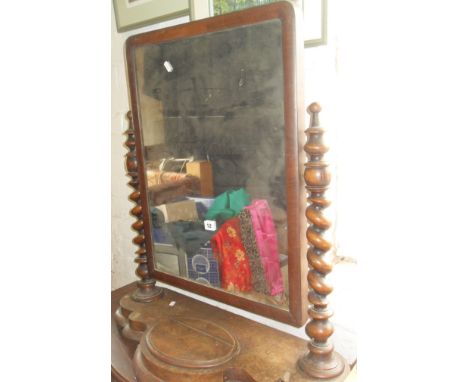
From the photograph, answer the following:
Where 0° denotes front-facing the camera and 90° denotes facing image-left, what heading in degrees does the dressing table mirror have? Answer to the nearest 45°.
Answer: approximately 45°

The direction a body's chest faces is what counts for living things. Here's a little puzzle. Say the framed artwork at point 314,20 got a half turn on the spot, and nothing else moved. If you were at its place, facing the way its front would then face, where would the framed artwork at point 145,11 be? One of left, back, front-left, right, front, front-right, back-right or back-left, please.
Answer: left

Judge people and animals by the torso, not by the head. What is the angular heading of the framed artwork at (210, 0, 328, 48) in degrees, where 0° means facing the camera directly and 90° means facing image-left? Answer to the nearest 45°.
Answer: approximately 45°
